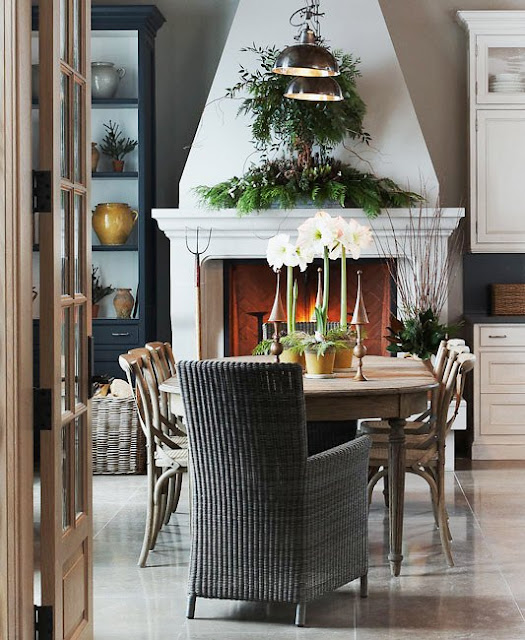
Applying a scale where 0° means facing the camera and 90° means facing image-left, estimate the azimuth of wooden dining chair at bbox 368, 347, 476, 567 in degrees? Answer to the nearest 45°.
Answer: approximately 90°

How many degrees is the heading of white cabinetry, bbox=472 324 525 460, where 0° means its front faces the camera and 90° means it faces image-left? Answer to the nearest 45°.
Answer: approximately 0°

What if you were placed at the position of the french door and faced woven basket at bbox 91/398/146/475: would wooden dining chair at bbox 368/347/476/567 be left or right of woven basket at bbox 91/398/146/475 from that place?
right
